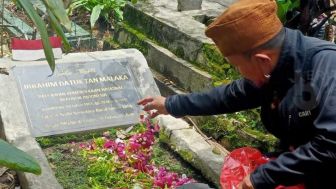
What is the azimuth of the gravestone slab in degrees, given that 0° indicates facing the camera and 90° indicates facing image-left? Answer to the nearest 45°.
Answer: approximately 0°

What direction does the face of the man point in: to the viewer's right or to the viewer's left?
to the viewer's left

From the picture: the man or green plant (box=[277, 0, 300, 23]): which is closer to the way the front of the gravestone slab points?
the man

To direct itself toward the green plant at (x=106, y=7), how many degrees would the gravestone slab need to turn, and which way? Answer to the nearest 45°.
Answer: approximately 180°

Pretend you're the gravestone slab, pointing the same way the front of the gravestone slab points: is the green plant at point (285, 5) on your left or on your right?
on your left
